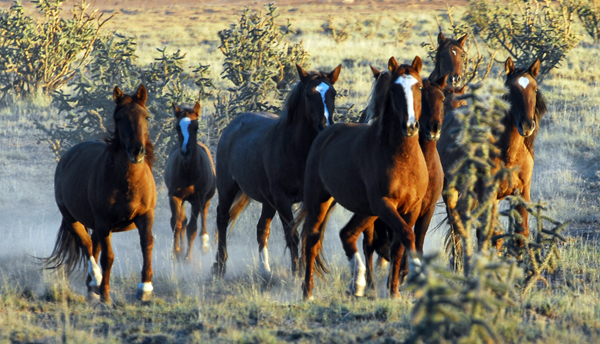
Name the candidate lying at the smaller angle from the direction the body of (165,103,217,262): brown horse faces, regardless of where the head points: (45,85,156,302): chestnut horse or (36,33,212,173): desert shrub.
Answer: the chestnut horse

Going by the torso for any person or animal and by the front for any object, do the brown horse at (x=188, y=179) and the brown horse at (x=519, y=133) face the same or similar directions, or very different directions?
same or similar directions

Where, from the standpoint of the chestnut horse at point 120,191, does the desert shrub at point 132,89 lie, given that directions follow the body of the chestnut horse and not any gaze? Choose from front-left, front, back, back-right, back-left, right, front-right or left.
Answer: back-left

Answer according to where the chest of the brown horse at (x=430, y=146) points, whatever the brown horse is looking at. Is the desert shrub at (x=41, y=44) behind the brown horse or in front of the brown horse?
behind

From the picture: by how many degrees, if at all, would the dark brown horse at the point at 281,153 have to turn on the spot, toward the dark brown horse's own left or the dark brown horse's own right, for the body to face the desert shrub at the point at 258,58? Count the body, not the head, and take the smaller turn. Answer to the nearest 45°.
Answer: approximately 135° to the dark brown horse's own left

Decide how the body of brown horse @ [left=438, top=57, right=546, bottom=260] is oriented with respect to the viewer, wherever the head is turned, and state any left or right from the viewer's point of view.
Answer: facing the viewer and to the right of the viewer

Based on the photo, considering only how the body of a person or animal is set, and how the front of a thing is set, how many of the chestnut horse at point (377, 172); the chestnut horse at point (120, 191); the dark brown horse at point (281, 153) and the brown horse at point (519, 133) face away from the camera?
0

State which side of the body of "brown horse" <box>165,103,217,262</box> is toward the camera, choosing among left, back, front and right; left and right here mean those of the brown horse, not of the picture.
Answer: front
